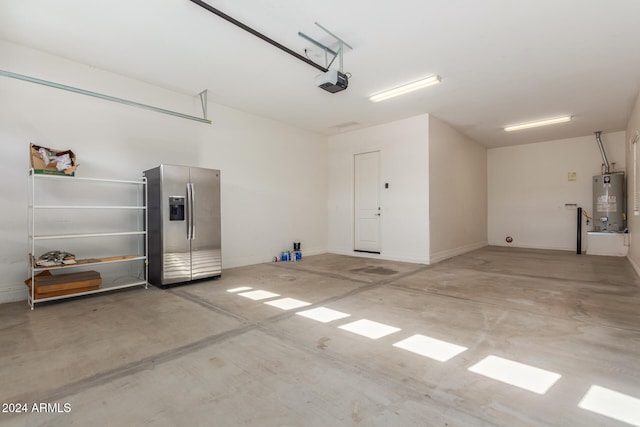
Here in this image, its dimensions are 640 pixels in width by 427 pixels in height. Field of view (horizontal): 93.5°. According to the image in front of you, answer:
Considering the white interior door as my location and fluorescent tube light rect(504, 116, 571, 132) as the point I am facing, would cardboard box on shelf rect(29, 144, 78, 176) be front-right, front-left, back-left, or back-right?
back-right

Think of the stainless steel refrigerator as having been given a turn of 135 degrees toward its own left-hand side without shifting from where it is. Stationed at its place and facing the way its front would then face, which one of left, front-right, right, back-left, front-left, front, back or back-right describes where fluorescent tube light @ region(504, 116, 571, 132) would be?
right

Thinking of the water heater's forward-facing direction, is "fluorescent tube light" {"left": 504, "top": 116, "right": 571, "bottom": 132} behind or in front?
in front

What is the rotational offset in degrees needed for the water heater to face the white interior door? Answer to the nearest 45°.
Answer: approximately 45° to its right

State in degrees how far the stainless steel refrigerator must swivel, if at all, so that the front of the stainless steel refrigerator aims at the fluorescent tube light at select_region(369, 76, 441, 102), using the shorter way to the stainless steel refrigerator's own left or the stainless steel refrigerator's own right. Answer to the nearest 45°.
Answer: approximately 45° to the stainless steel refrigerator's own left

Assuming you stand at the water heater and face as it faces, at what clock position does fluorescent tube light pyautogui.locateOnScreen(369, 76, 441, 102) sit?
The fluorescent tube light is roughly at 1 o'clock from the water heater.

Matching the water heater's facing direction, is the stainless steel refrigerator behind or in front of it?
in front

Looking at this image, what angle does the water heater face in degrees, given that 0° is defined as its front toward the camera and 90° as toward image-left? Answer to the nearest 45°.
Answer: approximately 0°

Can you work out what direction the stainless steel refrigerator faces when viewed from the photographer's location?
facing the viewer and to the right of the viewer

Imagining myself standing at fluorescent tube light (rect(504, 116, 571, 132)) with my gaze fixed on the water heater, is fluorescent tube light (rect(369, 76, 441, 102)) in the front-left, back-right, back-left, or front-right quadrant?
back-right

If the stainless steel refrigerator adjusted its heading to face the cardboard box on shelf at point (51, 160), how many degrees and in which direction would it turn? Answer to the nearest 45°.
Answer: approximately 135° to its right

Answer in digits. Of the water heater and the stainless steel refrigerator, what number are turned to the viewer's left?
0
